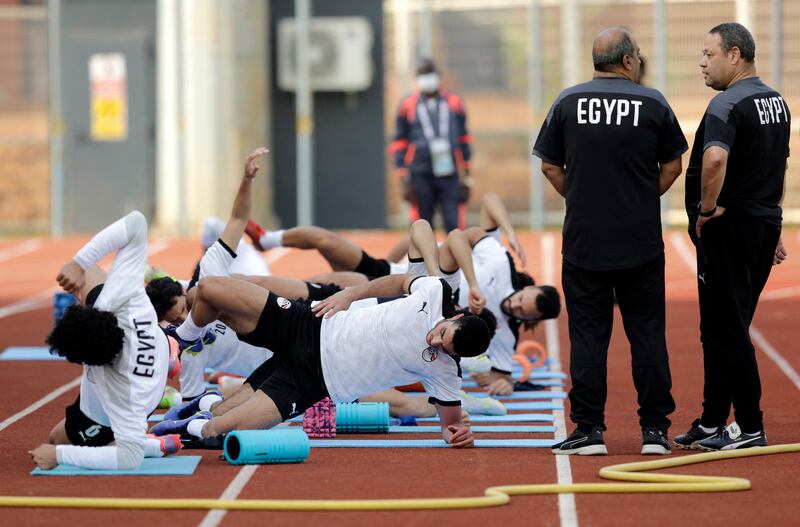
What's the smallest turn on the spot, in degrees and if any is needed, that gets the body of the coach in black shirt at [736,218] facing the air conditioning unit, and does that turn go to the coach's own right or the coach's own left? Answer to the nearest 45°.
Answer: approximately 45° to the coach's own right

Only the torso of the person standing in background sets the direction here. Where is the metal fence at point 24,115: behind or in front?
behind

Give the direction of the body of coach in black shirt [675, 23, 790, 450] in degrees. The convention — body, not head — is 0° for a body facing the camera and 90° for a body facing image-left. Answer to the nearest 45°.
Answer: approximately 135°

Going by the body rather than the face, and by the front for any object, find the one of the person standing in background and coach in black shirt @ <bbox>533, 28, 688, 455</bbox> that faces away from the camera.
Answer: the coach in black shirt

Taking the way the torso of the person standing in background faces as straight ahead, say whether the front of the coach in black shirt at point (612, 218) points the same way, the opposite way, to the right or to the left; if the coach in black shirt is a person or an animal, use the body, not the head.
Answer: the opposite way

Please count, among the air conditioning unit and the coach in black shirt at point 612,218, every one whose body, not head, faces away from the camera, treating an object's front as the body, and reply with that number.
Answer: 1

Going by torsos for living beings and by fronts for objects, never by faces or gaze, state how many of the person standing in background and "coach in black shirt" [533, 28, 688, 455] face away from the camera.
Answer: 1

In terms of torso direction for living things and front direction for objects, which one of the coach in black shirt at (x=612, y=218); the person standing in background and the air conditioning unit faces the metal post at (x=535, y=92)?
the coach in black shirt

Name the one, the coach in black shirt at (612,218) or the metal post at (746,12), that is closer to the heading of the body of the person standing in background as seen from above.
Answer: the coach in black shirt

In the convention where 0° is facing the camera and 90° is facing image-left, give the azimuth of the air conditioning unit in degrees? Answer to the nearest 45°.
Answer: approximately 0°

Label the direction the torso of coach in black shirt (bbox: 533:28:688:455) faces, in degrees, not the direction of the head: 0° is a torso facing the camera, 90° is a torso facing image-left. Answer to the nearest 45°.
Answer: approximately 180°
